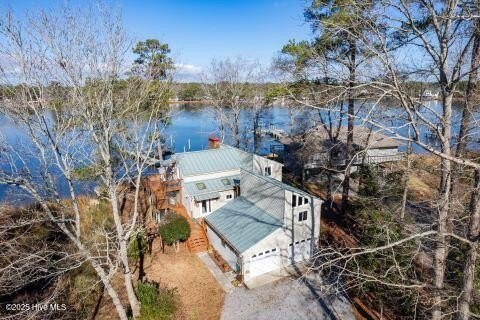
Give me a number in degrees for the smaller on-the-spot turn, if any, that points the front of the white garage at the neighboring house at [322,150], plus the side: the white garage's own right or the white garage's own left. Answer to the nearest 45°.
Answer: approximately 135° to the white garage's own left

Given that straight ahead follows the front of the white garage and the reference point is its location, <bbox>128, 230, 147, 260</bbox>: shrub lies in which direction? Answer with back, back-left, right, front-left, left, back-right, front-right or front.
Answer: back-right

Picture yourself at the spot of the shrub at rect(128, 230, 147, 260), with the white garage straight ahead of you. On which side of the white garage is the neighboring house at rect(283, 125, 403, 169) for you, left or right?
left

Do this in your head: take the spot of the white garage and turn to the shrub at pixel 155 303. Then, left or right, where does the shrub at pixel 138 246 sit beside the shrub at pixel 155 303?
right

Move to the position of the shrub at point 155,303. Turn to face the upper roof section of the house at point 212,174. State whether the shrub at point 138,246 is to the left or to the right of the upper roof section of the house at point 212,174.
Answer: left

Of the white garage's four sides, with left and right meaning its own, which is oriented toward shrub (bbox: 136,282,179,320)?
right

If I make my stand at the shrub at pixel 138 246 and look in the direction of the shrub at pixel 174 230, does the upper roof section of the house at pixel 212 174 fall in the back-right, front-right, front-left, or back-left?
front-left

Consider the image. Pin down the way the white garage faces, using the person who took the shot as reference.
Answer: facing the viewer and to the right of the viewer
